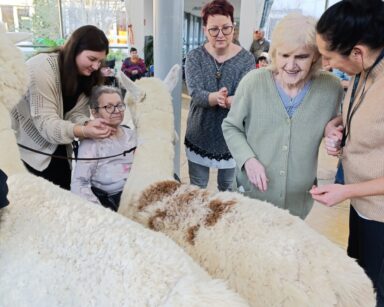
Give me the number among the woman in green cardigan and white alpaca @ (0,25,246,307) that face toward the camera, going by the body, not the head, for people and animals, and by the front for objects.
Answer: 1

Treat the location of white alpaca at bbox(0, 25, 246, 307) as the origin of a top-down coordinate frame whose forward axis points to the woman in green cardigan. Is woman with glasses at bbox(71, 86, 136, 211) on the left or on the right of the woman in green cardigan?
left

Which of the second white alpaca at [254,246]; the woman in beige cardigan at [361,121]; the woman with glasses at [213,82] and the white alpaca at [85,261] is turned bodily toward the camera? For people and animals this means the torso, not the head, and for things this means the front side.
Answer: the woman with glasses

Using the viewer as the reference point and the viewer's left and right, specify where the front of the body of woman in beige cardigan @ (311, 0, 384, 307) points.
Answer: facing to the left of the viewer

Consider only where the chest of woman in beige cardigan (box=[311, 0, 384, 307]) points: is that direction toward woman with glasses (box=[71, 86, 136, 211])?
yes

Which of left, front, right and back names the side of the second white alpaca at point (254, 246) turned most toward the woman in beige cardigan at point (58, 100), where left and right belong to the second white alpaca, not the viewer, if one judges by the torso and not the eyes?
front

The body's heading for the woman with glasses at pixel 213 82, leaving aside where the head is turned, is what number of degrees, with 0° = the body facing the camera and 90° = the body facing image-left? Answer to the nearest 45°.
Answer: approximately 0°

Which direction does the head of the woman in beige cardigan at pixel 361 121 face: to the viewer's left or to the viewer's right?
to the viewer's left

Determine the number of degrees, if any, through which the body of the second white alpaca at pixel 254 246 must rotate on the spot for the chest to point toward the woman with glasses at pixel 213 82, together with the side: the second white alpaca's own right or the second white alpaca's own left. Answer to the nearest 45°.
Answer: approximately 45° to the second white alpaca's own right

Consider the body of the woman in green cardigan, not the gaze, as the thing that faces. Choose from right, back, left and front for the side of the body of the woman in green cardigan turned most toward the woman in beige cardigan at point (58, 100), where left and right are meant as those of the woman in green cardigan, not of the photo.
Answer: right

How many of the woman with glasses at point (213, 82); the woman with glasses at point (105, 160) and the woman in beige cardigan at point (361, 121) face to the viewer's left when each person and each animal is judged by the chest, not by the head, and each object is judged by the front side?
1

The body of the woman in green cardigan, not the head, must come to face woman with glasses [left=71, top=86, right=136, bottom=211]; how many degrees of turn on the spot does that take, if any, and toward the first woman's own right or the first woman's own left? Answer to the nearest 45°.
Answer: approximately 90° to the first woman's own right
